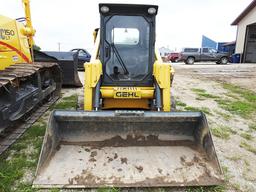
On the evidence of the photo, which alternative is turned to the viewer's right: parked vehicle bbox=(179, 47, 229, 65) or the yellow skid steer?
the parked vehicle

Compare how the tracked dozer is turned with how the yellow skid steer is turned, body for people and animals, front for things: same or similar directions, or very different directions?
very different directions

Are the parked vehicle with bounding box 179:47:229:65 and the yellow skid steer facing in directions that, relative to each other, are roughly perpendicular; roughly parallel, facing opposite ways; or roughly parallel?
roughly perpendicular

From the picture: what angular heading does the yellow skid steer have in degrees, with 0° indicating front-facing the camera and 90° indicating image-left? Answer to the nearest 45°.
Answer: approximately 0°

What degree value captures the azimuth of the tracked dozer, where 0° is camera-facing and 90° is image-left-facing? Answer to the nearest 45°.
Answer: approximately 225°

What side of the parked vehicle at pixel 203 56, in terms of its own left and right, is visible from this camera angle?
right

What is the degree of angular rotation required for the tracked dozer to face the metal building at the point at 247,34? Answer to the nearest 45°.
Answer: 0° — it already faces it

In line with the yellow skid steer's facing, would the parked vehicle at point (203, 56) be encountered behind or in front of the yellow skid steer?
behind

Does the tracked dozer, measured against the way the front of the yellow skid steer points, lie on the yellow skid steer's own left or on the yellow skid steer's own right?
on the yellow skid steer's own right

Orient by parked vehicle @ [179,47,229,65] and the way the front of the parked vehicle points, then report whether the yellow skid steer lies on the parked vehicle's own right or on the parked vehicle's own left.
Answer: on the parked vehicle's own right
